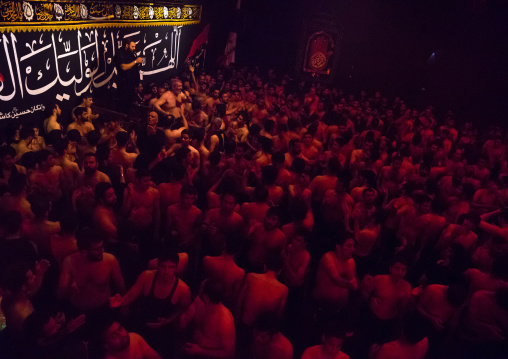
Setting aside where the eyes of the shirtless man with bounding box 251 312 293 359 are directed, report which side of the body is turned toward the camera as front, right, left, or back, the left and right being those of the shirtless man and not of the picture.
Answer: back

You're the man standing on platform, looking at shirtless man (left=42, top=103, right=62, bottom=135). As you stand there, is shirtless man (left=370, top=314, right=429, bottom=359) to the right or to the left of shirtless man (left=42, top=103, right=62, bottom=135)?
left

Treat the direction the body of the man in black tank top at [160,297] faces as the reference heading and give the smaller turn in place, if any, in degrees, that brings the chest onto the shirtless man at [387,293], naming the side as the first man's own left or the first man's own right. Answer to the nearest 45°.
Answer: approximately 90° to the first man's own left

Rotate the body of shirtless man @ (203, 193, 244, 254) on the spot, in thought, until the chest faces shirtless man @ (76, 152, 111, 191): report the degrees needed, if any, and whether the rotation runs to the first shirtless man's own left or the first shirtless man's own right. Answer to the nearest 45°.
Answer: approximately 90° to the first shirtless man's own right

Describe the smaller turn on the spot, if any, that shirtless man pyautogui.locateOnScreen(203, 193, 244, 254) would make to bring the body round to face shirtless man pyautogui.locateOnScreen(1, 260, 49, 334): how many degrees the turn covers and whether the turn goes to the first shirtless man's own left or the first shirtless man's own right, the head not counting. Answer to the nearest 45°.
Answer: approximately 45° to the first shirtless man's own right

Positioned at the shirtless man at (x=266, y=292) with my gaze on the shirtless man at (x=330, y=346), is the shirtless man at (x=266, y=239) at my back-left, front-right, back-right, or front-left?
back-left
